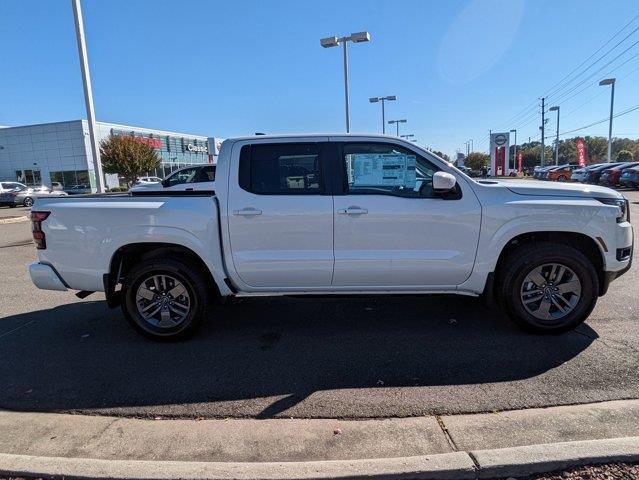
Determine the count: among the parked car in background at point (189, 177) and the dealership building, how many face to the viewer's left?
1

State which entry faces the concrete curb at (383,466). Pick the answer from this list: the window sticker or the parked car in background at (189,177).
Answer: the window sticker

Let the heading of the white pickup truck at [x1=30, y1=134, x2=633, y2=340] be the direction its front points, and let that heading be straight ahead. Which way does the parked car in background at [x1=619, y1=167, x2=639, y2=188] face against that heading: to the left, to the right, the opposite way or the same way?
the opposite way

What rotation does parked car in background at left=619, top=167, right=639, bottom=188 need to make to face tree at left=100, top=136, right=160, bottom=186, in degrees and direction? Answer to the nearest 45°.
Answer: approximately 45° to its right

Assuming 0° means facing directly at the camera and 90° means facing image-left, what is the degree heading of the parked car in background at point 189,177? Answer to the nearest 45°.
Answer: approximately 90°

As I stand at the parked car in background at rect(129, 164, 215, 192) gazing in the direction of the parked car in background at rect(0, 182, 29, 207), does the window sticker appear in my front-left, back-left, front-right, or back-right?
back-left

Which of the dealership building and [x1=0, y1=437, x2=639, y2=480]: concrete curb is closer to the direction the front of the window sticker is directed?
the concrete curb

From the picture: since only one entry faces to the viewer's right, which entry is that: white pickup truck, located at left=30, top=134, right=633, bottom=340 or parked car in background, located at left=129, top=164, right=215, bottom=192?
the white pickup truck

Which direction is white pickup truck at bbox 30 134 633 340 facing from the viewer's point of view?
to the viewer's right

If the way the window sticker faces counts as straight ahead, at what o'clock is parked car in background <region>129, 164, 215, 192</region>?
The parked car in background is roughly at 5 o'clock from the window sticker.

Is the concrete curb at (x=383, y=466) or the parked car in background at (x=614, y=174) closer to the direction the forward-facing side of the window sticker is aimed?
the concrete curb
